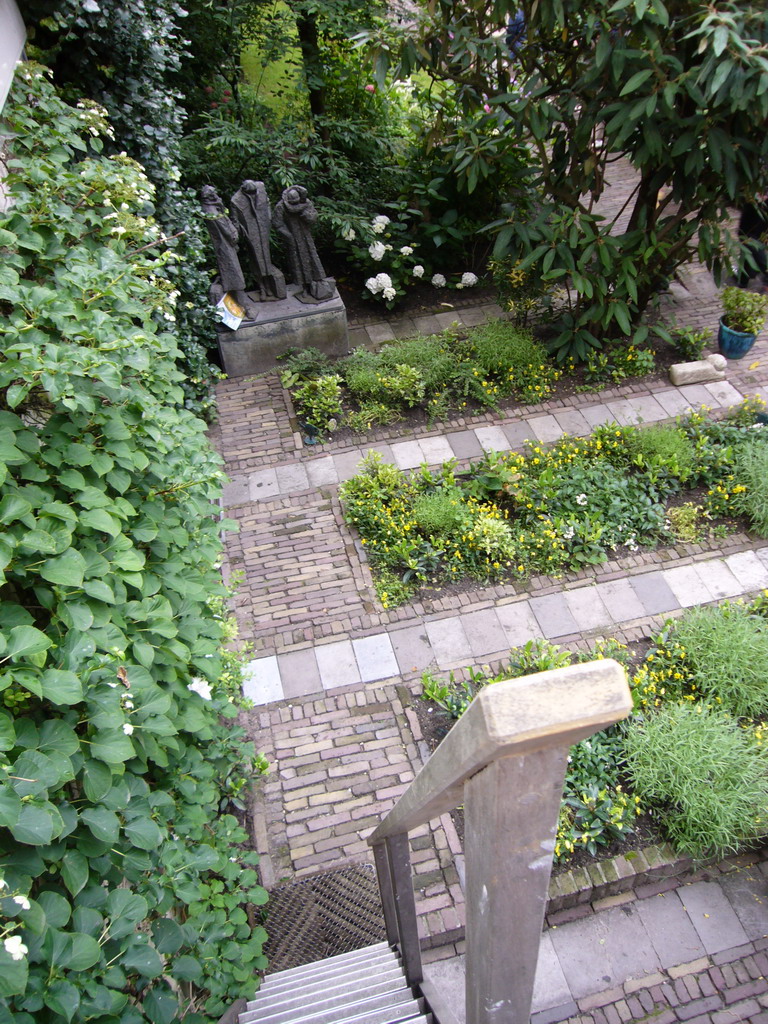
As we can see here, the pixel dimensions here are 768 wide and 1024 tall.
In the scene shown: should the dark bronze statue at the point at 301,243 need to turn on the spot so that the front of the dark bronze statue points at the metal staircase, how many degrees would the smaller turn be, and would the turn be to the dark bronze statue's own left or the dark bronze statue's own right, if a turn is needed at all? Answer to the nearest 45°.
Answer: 0° — it already faces it

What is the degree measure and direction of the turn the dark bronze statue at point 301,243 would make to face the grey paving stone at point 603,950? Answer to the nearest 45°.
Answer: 0° — it already faces it

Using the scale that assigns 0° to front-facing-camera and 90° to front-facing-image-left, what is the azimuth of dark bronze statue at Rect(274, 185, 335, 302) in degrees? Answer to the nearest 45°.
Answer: approximately 0°

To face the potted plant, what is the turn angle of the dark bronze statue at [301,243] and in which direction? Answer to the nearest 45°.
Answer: approximately 90° to its left

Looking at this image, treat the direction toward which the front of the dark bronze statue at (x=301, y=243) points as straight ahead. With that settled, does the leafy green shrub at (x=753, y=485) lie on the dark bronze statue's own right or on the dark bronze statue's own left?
on the dark bronze statue's own left

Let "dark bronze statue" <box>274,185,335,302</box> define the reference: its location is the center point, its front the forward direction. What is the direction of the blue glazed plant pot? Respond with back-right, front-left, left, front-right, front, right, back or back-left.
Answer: left

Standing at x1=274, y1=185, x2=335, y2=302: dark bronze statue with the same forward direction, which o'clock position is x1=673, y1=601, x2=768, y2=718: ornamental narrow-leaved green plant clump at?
The ornamental narrow-leaved green plant clump is roughly at 11 o'clock from the dark bronze statue.

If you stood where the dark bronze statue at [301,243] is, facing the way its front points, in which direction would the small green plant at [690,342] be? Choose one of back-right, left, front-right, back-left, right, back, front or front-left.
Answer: left
